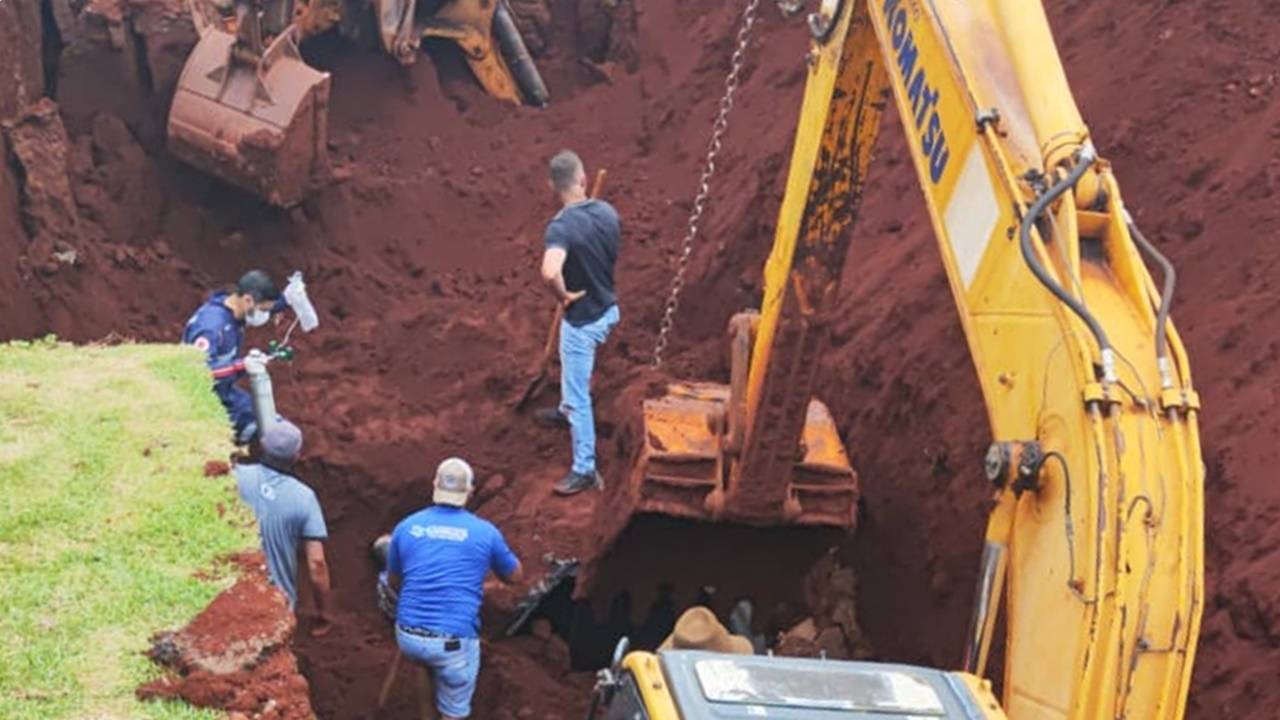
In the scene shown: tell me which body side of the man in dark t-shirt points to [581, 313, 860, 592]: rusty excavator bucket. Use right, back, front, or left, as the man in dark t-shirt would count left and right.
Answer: back

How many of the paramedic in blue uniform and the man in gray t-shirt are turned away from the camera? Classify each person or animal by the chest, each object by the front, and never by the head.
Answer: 1

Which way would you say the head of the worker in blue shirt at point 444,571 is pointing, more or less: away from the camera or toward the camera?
away from the camera

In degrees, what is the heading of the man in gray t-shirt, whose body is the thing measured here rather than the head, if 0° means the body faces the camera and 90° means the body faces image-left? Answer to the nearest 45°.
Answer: approximately 180°

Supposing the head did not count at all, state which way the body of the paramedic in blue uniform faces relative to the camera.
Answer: to the viewer's right

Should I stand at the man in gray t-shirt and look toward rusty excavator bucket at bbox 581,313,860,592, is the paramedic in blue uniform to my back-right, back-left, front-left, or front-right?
back-left

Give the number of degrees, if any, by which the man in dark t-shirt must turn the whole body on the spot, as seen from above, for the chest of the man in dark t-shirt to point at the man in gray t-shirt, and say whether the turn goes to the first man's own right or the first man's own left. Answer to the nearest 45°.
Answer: approximately 90° to the first man's own left

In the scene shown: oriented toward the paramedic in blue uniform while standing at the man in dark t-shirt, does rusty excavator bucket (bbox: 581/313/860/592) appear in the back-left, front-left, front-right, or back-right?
back-left

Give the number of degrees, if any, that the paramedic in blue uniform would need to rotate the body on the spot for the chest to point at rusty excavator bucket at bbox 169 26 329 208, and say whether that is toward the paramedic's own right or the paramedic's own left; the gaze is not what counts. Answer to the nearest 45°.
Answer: approximately 90° to the paramedic's own left

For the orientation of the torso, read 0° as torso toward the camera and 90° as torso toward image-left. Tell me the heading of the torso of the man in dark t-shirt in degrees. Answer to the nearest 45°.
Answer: approximately 135°

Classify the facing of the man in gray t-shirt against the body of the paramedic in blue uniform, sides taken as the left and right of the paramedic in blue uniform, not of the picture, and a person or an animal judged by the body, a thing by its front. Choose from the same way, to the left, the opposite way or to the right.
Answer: to the left

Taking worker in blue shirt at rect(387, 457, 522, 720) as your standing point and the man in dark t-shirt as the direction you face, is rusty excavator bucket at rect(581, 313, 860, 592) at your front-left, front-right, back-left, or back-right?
front-right

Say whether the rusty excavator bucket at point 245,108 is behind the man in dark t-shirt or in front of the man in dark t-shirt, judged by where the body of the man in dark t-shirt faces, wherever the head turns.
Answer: in front

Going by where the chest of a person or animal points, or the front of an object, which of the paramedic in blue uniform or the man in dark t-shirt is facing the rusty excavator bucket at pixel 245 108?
the man in dark t-shirt

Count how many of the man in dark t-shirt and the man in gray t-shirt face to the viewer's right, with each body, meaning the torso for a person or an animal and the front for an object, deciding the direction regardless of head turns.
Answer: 0
